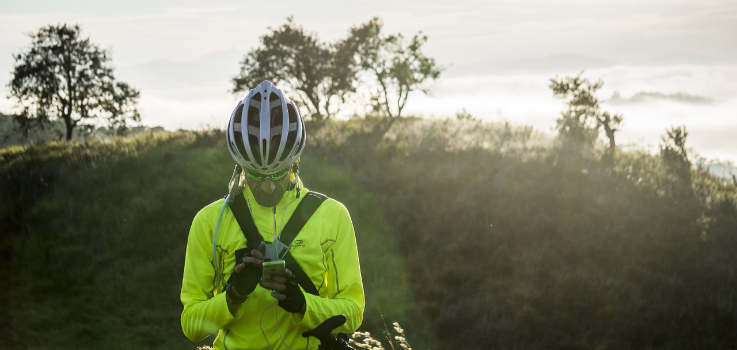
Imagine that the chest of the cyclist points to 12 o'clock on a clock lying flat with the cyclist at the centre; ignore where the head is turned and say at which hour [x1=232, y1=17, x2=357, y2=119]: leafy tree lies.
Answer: The leafy tree is roughly at 6 o'clock from the cyclist.

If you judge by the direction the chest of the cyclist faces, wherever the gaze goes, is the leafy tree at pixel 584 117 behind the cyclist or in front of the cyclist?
behind

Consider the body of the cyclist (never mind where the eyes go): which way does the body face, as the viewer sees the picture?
toward the camera

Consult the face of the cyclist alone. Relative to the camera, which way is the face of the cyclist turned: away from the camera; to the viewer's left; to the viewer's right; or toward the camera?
toward the camera

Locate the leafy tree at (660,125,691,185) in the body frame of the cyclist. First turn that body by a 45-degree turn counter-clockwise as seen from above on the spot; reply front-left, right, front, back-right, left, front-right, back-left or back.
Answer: left
